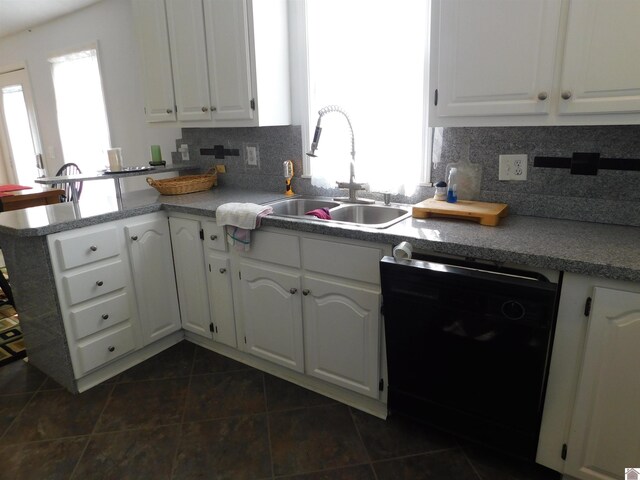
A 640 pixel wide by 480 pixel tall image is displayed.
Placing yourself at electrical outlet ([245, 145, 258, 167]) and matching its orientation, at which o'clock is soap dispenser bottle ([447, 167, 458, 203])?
The soap dispenser bottle is roughly at 9 o'clock from the electrical outlet.

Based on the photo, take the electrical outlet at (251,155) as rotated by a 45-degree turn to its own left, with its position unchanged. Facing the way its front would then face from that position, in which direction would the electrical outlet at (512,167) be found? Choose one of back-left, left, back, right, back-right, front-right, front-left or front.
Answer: front-left

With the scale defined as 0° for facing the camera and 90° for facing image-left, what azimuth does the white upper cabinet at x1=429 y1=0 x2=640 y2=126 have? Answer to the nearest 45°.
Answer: approximately 0°

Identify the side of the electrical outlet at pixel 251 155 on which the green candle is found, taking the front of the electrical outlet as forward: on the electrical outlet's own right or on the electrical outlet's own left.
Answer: on the electrical outlet's own right

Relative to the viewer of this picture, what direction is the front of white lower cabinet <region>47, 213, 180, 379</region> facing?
facing the viewer and to the right of the viewer

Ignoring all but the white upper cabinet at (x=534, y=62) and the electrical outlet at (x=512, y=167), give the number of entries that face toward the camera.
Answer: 2

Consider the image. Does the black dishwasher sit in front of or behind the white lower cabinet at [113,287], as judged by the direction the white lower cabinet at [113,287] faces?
in front

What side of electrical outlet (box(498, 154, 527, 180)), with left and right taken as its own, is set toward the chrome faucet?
right

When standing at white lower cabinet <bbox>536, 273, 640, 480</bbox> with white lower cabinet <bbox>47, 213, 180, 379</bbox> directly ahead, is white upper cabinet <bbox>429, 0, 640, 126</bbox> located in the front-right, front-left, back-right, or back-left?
front-right

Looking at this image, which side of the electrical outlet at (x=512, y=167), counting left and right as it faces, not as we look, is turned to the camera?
front

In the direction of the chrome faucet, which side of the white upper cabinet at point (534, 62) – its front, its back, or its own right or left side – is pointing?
right

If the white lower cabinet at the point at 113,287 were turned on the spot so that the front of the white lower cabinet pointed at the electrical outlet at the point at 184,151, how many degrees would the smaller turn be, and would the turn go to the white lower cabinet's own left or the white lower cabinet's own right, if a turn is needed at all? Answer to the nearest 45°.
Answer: approximately 90° to the white lower cabinet's own left

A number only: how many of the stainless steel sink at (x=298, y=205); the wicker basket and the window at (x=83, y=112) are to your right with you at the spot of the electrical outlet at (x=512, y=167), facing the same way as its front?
3

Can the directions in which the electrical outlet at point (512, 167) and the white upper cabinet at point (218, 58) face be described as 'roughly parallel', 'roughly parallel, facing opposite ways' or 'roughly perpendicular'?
roughly parallel
